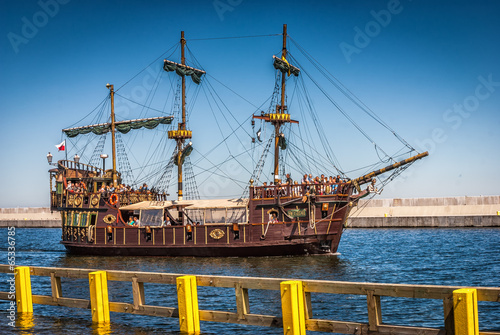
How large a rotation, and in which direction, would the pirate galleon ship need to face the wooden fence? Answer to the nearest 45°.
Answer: approximately 90° to its right

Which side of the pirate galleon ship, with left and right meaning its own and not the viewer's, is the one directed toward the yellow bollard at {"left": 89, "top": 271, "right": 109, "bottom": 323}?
right

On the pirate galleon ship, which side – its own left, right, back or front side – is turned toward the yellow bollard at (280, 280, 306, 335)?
right

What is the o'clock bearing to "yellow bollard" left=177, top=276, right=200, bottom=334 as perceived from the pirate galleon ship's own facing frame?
The yellow bollard is roughly at 3 o'clock from the pirate galleon ship.

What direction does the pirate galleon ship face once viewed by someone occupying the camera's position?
facing to the right of the viewer

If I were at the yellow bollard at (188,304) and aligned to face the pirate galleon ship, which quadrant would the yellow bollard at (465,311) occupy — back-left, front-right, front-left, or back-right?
back-right
